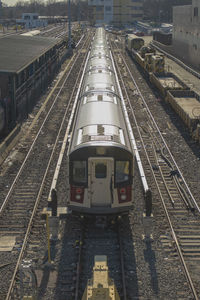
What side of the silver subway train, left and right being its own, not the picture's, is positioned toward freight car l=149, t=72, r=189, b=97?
back

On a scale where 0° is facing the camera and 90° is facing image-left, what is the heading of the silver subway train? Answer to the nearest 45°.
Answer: approximately 0°

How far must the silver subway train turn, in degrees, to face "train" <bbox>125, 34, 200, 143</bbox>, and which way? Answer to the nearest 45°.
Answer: approximately 180°

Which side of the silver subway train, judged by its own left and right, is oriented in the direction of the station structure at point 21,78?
right

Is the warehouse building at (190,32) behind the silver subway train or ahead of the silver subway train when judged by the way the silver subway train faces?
behind

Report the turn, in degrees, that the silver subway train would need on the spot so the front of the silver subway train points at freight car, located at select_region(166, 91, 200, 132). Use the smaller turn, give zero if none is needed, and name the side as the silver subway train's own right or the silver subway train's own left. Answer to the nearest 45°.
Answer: approximately 180°
